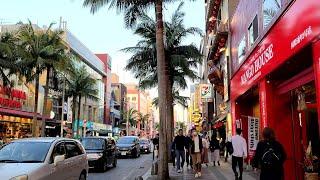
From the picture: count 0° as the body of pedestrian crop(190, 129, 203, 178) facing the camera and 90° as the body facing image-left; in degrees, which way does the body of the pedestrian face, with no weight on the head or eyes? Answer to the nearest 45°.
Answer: approximately 0°

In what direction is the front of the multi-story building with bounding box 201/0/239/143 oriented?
to the viewer's left

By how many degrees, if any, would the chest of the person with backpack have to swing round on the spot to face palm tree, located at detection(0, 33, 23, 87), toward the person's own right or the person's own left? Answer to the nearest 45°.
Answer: approximately 45° to the person's own left

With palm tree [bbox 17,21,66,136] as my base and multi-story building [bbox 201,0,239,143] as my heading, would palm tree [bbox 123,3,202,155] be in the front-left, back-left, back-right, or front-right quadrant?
front-right

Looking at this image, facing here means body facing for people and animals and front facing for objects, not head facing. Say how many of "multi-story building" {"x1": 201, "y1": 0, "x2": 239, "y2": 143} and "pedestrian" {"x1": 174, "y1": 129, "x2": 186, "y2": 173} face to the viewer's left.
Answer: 1

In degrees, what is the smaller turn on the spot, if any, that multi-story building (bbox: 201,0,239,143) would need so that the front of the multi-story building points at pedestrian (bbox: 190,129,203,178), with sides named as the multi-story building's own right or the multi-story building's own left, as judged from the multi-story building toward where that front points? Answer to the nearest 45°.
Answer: approximately 90° to the multi-story building's own left

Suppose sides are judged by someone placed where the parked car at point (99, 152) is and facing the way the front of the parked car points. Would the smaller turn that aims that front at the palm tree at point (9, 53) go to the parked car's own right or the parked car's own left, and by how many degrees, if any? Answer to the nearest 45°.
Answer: approximately 90° to the parked car's own right

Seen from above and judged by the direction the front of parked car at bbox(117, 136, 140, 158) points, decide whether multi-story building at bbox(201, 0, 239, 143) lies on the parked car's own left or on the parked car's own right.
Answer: on the parked car's own left

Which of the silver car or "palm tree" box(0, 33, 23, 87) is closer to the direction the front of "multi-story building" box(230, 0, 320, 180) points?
the silver car

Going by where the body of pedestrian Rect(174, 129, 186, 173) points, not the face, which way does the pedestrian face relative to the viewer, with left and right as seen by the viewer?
facing the viewer

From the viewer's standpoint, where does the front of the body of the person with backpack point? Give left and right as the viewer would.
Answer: facing away from the viewer

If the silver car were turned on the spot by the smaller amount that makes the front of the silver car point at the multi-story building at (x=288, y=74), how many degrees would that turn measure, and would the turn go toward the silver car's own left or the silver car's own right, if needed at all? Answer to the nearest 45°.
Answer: approximately 135° to the silver car's own left

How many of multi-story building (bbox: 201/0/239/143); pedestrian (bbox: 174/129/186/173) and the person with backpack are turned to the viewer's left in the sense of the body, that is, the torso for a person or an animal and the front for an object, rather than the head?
1

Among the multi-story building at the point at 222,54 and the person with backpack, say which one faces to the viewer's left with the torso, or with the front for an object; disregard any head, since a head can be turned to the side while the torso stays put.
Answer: the multi-story building
